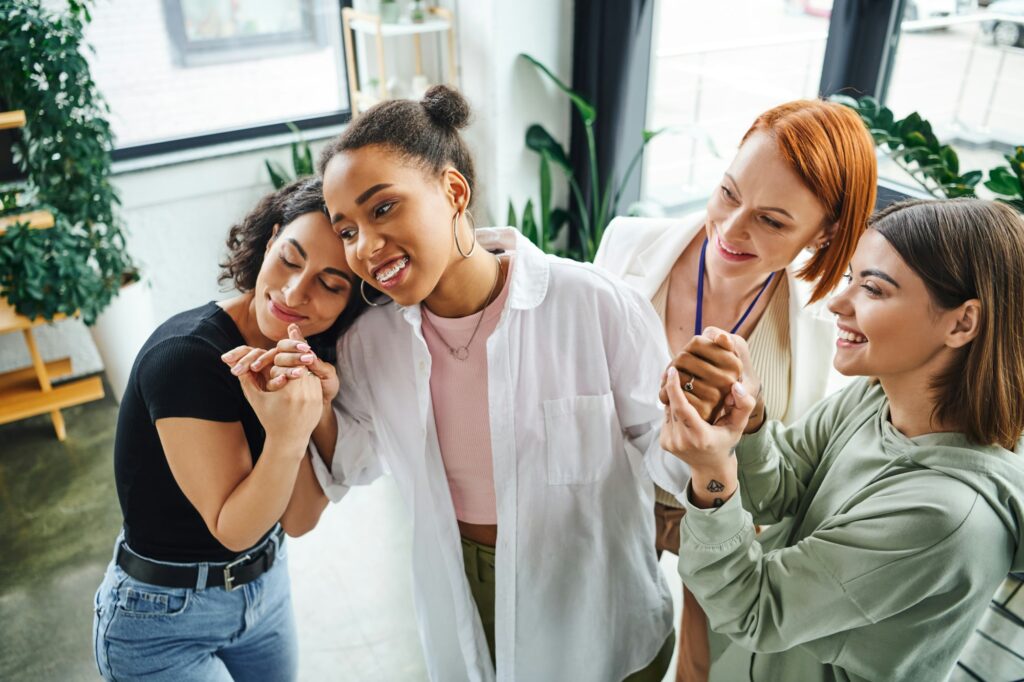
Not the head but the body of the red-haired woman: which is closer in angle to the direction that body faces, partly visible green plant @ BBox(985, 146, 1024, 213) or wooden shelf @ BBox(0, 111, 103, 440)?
the wooden shelf

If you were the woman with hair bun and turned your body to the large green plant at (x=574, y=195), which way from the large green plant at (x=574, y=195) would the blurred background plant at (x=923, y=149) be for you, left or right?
right

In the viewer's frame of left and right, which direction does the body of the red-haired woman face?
facing the viewer and to the left of the viewer

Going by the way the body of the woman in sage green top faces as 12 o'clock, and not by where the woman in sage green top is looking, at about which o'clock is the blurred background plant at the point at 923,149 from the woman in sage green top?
The blurred background plant is roughly at 3 o'clock from the woman in sage green top.

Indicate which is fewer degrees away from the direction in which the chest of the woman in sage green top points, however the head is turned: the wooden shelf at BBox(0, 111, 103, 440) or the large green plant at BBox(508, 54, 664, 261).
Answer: the wooden shelf

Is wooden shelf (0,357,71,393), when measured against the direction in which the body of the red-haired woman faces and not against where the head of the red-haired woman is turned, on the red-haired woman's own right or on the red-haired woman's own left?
on the red-haired woman's own right

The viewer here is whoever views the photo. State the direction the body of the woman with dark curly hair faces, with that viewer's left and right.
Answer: facing the viewer and to the right of the viewer

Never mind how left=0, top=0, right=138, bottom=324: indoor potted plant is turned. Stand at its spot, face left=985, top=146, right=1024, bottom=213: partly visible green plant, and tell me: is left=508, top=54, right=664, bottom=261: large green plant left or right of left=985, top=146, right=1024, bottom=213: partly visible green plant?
left

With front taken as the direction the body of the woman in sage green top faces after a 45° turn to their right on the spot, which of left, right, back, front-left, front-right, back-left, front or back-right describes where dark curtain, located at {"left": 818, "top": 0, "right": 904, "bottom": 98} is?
front-right

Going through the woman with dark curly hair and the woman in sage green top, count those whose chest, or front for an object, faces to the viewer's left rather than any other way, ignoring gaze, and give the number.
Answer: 1

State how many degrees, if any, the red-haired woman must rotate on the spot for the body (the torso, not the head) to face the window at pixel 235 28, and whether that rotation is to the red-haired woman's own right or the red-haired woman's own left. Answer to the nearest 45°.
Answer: approximately 90° to the red-haired woman's own right

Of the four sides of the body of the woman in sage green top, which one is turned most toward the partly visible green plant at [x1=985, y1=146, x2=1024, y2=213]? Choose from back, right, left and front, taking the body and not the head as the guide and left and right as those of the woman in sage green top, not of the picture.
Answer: right

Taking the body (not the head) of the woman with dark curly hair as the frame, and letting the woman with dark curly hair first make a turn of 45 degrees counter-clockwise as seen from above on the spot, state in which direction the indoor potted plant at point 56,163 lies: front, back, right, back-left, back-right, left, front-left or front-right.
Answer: left

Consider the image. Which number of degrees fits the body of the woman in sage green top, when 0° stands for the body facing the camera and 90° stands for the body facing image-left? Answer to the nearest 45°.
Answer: approximately 90°

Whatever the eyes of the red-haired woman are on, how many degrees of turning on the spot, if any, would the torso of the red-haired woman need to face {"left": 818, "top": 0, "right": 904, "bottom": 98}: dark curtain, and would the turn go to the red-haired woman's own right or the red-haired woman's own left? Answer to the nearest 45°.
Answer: approximately 135° to the red-haired woman's own right

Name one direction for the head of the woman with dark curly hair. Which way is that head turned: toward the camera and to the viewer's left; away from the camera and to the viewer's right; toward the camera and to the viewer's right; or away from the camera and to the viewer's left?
toward the camera and to the viewer's right
